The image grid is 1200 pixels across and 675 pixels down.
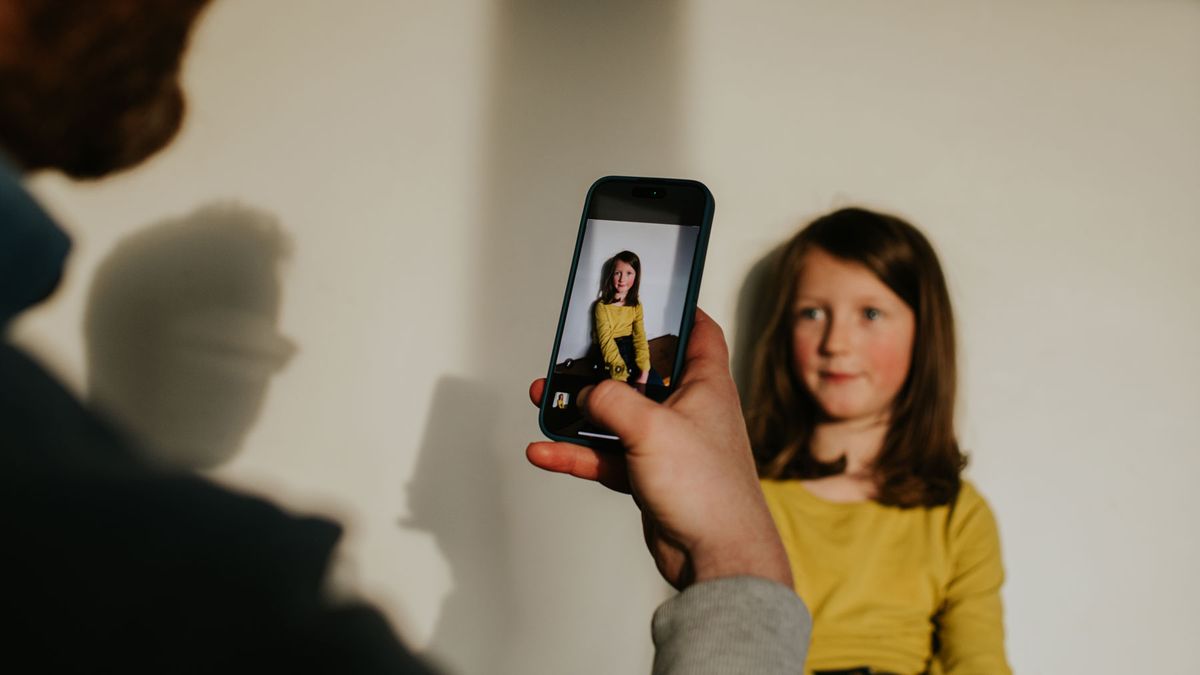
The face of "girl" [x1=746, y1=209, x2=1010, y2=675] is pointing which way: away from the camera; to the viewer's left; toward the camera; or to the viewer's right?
toward the camera
